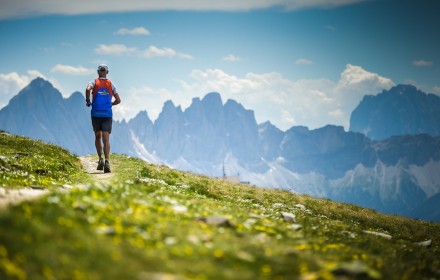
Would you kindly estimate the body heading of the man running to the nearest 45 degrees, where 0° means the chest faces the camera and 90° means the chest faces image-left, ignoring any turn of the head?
approximately 180°
